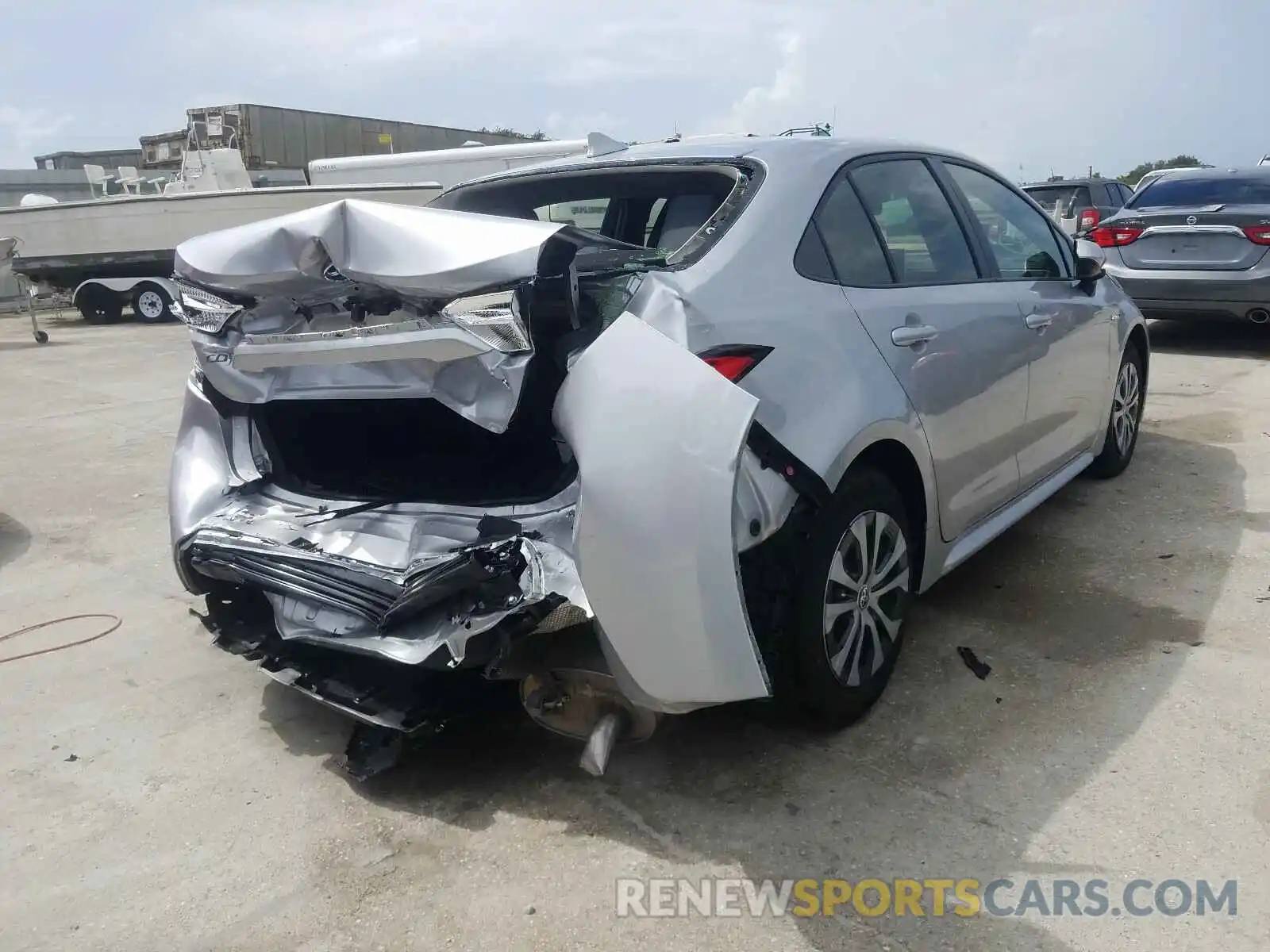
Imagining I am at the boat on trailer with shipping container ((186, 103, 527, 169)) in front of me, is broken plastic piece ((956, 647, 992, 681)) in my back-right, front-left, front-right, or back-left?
back-right

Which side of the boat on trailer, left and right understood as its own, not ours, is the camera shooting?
right

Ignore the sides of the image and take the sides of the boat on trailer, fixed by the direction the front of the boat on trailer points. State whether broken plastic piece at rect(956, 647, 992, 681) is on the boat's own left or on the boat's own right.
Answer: on the boat's own right

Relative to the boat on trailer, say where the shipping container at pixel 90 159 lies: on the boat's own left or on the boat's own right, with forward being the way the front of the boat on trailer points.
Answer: on the boat's own left
